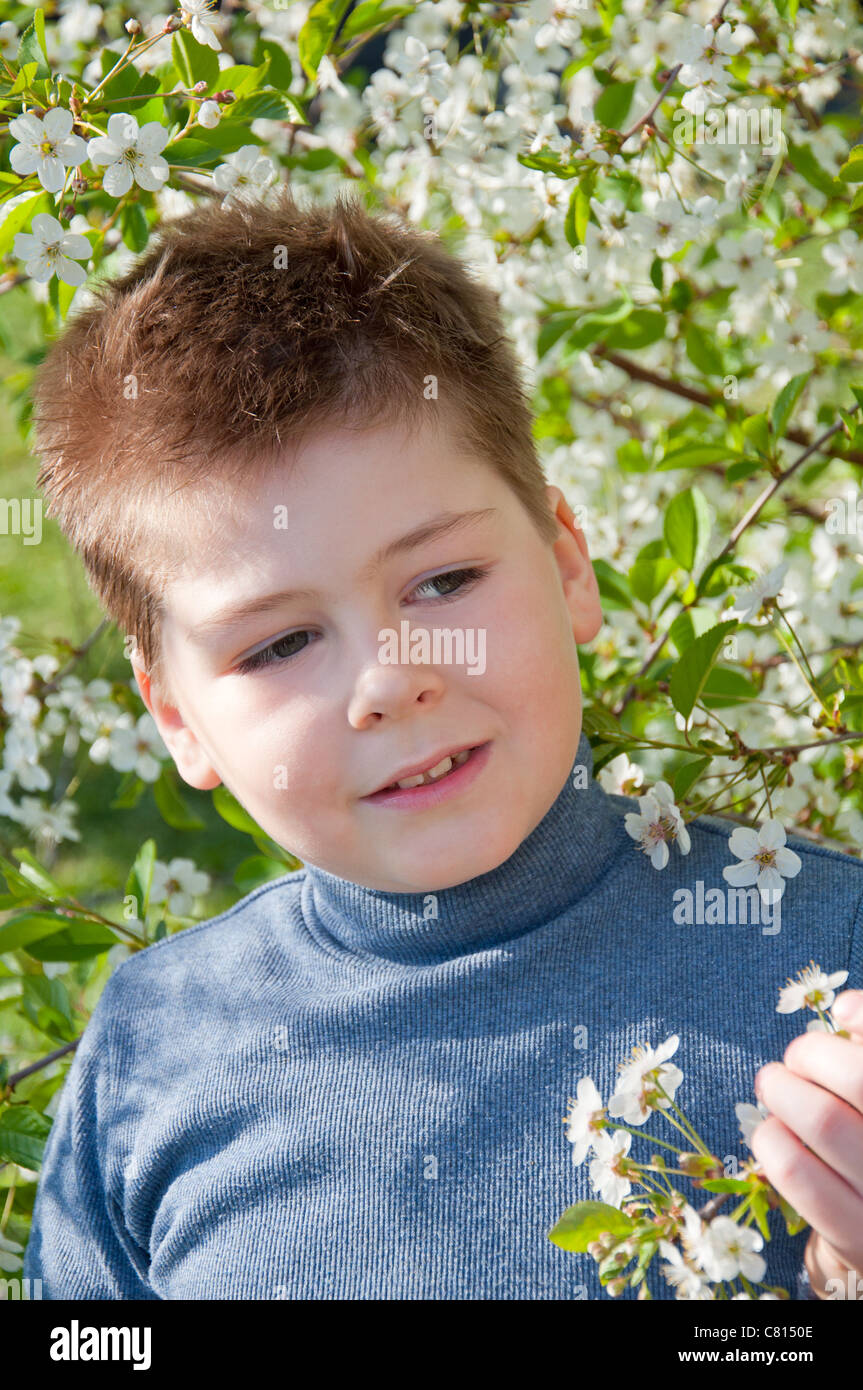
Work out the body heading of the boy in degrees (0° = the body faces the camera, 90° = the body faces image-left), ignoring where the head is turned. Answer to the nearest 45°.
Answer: approximately 0°

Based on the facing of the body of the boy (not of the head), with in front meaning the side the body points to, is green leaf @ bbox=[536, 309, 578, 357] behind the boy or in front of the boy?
behind
